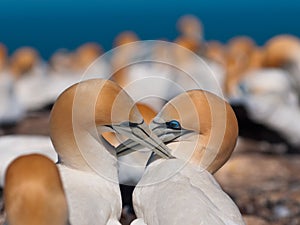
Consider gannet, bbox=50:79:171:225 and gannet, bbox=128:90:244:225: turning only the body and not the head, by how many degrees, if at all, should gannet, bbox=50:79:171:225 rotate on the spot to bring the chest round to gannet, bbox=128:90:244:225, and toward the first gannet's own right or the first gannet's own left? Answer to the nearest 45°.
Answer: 0° — it already faces it

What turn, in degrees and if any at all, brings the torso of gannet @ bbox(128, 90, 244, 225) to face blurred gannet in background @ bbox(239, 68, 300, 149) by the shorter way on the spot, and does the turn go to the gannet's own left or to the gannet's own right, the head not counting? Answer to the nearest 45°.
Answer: approximately 90° to the gannet's own right

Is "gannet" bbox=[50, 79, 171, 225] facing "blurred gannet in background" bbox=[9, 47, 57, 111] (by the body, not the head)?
no

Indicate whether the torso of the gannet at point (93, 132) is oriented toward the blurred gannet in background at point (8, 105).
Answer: no

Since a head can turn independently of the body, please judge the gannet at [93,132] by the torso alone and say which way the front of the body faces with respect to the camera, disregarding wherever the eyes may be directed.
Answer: to the viewer's right

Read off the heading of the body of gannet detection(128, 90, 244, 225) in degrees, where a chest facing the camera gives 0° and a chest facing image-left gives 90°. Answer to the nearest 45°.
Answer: approximately 90°

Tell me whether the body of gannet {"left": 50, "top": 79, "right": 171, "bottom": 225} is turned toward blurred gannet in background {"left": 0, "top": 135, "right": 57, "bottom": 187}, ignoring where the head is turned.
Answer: no

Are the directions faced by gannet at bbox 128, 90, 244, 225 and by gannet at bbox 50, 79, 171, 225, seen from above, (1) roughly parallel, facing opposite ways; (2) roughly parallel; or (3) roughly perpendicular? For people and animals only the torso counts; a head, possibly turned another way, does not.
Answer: roughly parallel, facing opposite ways

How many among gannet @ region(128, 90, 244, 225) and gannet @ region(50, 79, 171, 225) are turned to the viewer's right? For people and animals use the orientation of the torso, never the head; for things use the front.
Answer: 1

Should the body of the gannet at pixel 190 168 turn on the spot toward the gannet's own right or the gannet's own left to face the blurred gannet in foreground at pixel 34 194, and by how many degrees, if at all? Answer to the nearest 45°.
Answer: approximately 45° to the gannet's own left
